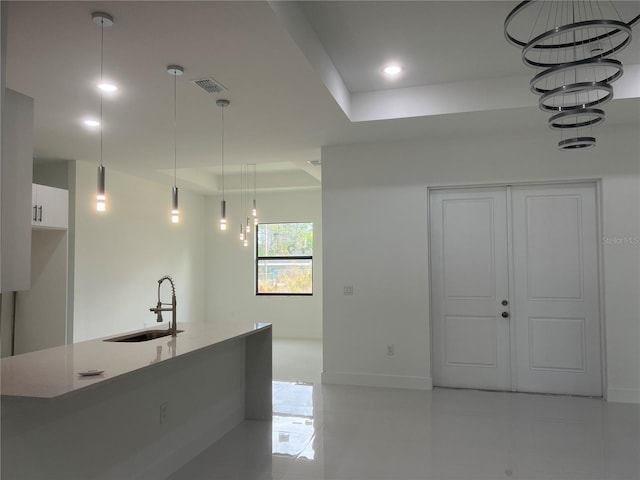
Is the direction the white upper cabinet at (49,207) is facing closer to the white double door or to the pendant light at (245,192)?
the white double door

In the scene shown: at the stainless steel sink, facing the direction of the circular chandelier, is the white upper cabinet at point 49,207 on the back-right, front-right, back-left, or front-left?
back-left

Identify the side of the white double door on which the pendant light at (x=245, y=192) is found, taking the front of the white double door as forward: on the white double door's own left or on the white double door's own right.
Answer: on the white double door's own right

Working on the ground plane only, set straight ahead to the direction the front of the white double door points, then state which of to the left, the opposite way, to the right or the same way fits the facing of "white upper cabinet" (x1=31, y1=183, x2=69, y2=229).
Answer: to the left

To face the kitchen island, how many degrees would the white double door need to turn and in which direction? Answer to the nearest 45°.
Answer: approximately 45° to its right

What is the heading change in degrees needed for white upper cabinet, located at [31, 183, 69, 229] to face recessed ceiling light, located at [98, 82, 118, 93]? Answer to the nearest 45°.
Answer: approximately 45° to its right

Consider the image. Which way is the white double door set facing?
toward the camera

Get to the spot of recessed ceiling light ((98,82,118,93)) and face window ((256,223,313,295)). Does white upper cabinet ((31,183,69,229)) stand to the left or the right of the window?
left

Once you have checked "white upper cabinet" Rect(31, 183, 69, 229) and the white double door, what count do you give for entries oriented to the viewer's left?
0

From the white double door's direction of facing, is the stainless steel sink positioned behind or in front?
in front

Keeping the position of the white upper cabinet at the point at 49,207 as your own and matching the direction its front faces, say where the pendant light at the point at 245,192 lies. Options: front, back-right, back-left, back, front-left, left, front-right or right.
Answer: left

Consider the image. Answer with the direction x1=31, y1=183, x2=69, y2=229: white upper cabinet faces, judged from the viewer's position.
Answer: facing the viewer and to the right of the viewer

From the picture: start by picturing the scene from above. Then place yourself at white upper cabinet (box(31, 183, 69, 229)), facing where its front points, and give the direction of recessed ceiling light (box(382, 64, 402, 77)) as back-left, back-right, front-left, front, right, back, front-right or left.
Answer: front

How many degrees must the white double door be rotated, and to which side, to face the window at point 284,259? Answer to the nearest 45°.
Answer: approximately 135° to its right

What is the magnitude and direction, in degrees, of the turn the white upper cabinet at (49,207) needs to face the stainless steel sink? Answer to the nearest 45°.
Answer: approximately 45° to its right

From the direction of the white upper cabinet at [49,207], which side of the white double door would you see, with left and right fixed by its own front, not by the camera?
right
